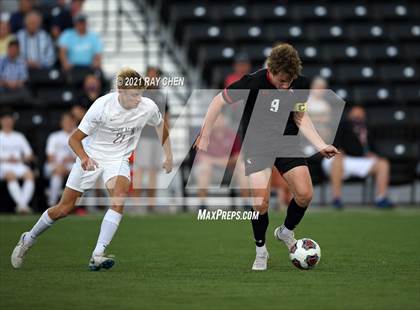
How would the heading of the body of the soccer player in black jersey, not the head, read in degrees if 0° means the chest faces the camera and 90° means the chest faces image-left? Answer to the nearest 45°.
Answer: approximately 0°

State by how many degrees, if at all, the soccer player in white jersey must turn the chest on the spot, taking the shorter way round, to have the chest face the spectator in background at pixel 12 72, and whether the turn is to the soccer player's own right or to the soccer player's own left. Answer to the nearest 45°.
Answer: approximately 135° to the soccer player's own left

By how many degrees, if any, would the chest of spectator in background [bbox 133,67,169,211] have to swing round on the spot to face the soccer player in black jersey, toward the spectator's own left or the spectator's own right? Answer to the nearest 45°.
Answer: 0° — they already face them

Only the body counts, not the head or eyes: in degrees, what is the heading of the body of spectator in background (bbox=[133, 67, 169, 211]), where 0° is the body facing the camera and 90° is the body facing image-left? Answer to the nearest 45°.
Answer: approximately 0°

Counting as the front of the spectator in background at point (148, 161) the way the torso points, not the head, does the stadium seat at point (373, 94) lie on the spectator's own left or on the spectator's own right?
on the spectator's own left
